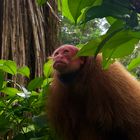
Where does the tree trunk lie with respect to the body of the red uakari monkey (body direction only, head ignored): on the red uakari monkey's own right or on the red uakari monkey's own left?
on the red uakari monkey's own right

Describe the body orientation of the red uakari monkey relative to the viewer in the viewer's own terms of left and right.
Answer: facing the viewer and to the left of the viewer
